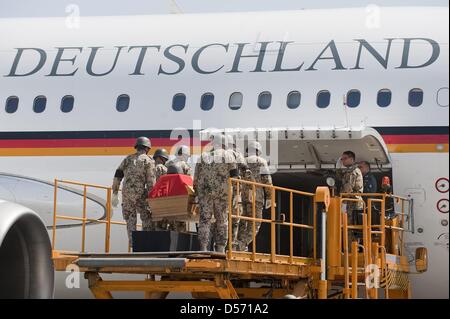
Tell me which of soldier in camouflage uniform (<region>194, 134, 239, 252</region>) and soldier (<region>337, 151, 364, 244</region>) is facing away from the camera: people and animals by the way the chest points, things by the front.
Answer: the soldier in camouflage uniform

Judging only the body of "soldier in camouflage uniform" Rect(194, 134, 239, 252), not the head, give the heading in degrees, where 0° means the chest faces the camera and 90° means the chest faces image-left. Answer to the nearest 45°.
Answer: approximately 180°

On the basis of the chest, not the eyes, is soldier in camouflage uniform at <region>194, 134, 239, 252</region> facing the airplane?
yes

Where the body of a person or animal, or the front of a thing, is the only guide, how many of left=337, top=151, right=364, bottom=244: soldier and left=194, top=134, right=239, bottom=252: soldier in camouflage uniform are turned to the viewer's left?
1

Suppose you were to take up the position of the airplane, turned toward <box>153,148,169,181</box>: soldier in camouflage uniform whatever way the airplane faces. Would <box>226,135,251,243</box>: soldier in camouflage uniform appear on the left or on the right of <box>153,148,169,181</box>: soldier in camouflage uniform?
left

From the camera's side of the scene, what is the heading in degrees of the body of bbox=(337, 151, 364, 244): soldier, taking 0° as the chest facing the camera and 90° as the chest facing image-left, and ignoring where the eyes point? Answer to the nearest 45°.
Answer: approximately 90°
